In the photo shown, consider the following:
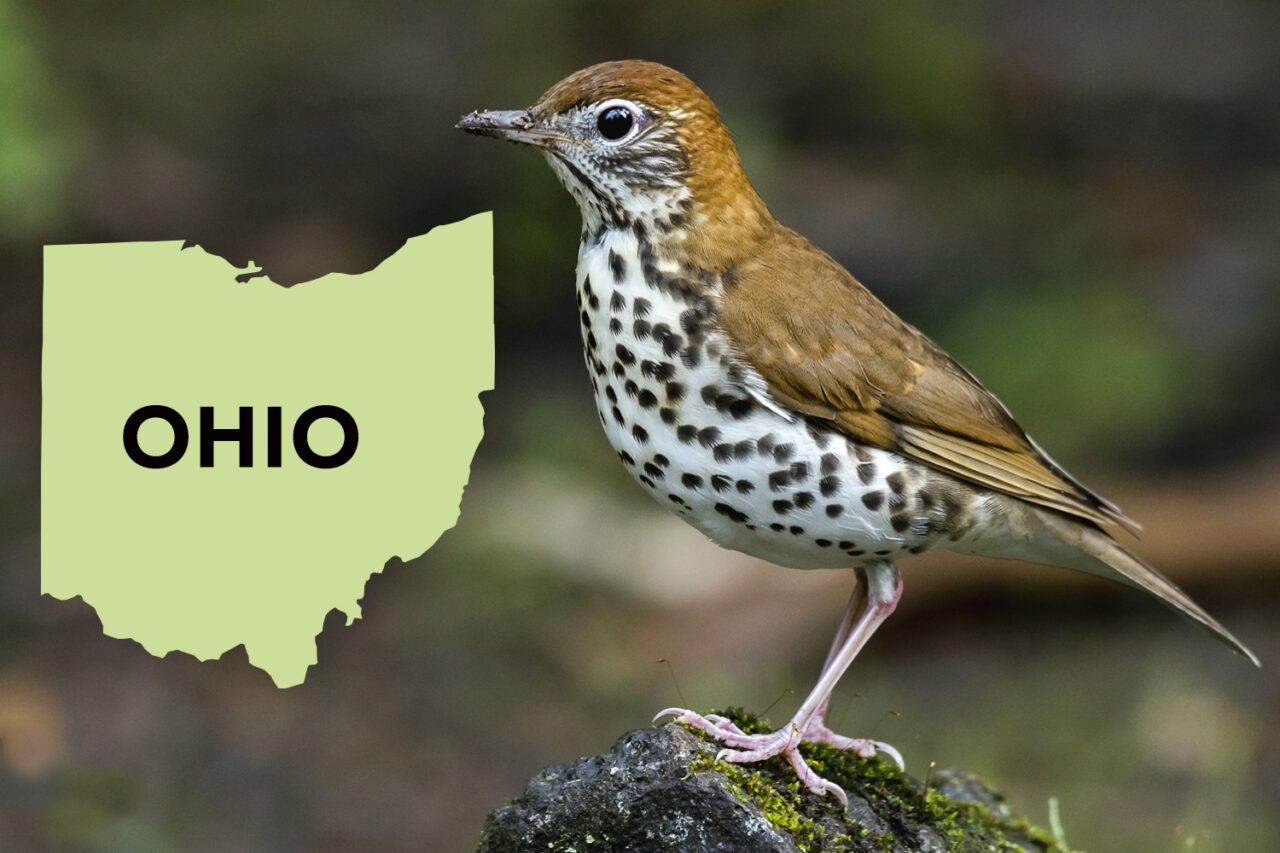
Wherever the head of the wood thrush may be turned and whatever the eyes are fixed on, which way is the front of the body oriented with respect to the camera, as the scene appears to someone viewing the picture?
to the viewer's left
